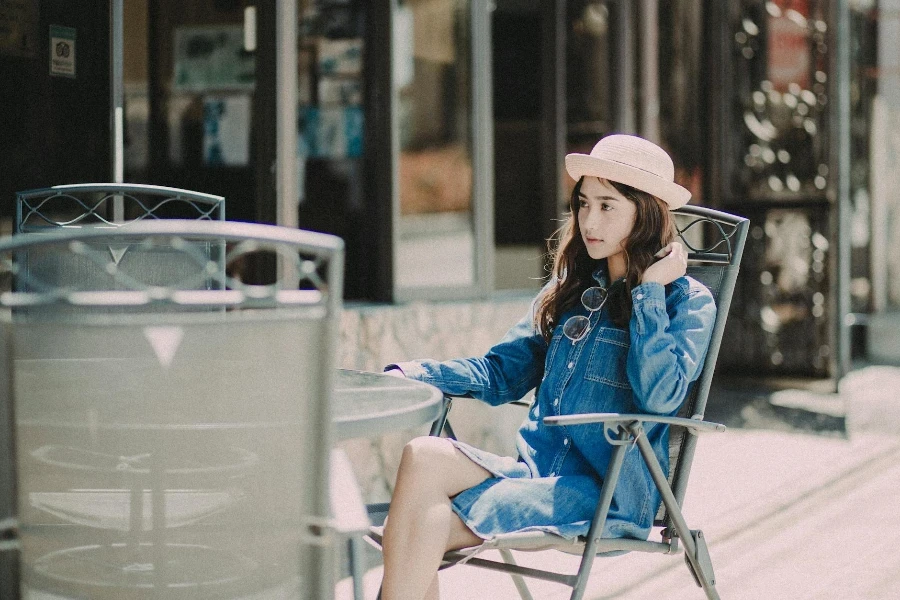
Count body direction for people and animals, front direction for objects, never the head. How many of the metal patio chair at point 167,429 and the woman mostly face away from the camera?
1

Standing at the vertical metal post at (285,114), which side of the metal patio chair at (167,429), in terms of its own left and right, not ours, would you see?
front

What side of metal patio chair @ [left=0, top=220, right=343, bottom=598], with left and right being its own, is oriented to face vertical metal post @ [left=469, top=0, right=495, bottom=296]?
front

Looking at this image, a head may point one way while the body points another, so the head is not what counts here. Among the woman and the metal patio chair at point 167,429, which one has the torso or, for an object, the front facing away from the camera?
the metal patio chair

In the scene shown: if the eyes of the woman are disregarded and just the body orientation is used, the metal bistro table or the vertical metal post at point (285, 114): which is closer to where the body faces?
the metal bistro table

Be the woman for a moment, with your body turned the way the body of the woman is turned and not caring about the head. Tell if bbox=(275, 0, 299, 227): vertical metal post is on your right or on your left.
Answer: on your right

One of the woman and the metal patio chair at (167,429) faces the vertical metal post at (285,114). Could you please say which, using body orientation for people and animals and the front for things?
the metal patio chair

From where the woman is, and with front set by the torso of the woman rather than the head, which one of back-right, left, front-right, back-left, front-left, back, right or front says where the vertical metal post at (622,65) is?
back-right

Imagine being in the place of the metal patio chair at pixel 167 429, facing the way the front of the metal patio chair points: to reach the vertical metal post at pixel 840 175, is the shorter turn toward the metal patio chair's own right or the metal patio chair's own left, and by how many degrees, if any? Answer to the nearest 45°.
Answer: approximately 45° to the metal patio chair's own right

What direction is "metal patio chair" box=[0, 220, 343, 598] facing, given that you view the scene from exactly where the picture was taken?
facing away from the viewer

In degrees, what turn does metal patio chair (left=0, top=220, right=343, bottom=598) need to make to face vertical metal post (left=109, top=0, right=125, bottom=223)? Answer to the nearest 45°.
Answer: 0° — it already faces it
